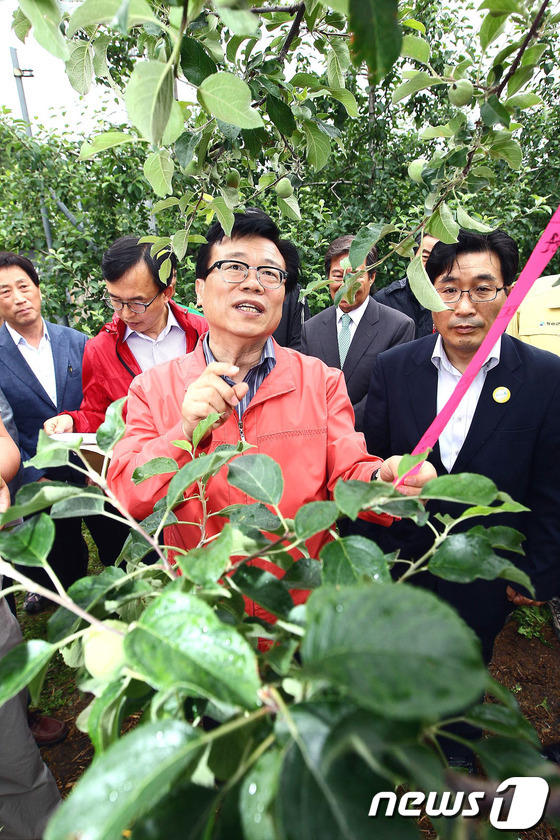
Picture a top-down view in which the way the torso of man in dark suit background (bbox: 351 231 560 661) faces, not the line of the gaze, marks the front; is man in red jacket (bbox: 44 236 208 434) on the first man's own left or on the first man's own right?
on the first man's own right

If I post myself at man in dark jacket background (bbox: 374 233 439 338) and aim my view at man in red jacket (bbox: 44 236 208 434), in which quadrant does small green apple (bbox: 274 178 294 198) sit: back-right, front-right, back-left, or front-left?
front-left

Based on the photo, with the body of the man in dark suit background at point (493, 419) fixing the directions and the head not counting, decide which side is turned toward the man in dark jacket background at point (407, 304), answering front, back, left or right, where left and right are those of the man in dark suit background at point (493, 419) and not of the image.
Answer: back

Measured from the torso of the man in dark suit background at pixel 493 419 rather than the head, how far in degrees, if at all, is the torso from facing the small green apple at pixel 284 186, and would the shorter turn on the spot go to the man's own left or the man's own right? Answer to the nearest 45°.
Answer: approximately 45° to the man's own right

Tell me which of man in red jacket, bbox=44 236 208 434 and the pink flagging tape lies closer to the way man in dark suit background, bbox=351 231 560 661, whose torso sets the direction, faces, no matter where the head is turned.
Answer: the pink flagging tape

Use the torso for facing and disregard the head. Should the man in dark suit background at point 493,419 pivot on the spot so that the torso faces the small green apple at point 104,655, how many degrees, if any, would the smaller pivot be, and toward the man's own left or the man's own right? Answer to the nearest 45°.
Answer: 0° — they already face it

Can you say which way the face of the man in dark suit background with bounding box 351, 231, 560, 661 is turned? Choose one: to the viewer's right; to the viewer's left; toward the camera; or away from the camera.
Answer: toward the camera

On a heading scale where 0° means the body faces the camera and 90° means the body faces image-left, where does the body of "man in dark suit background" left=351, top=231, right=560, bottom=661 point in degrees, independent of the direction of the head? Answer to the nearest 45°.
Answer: approximately 0°

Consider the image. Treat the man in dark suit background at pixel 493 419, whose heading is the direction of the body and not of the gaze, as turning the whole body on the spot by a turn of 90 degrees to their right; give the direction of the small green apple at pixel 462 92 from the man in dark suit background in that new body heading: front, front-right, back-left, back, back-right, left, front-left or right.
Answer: left

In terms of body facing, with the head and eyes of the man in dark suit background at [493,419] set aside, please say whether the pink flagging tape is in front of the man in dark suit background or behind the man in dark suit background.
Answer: in front
